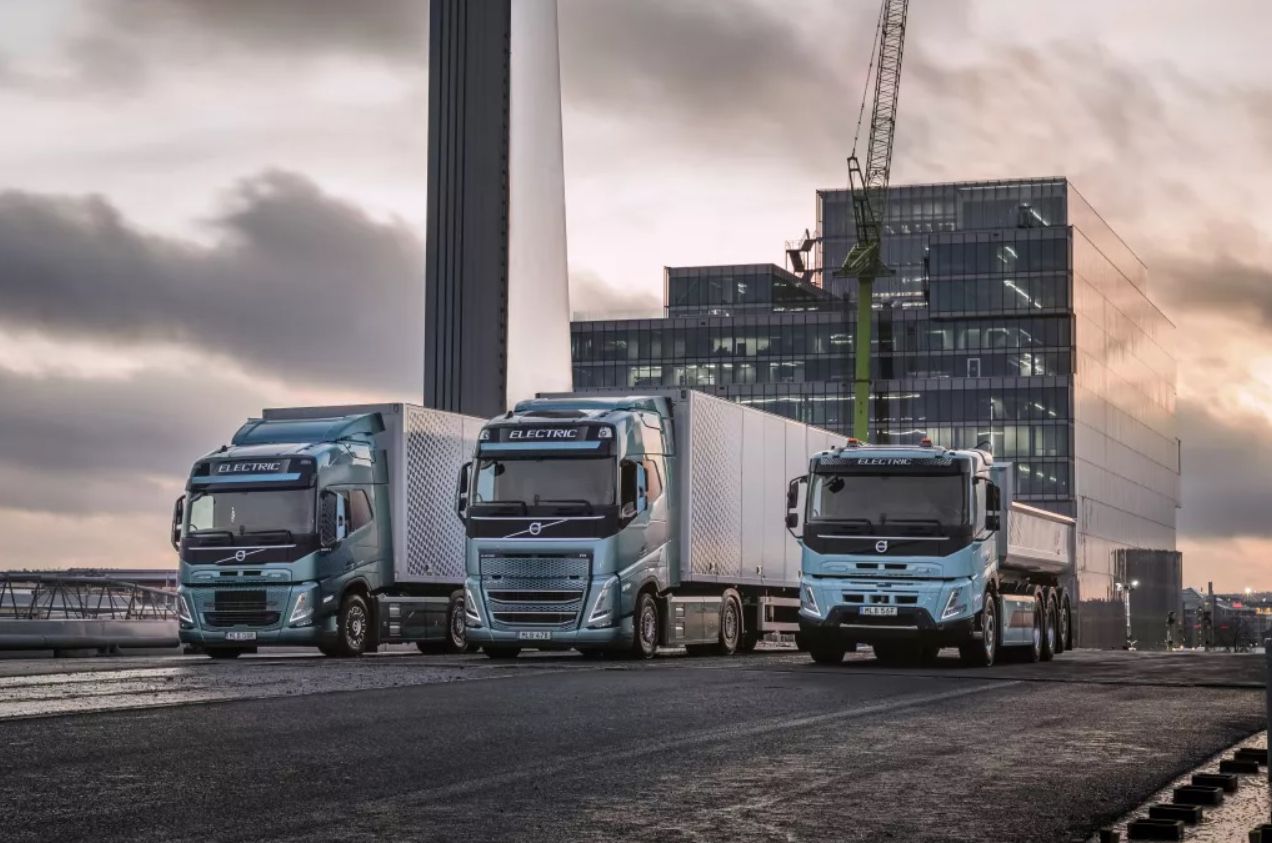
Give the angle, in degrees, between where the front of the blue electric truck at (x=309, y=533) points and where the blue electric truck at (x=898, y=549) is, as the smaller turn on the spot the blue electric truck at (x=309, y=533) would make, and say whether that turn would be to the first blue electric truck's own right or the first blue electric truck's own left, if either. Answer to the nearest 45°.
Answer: approximately 90° to the first blue electric truck's own left

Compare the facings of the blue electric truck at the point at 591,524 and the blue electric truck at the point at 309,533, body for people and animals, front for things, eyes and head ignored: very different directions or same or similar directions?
same or similar directions

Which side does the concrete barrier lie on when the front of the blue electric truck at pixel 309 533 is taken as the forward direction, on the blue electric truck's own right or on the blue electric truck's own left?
on the blue electric truck's own right

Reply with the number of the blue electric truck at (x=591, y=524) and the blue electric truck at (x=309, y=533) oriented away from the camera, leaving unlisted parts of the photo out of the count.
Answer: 0

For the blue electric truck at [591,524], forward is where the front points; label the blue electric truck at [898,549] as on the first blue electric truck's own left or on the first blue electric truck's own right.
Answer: on the first blue electric truck's own left

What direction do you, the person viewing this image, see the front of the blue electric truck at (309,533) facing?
facing the viewer and to the left of the viewer

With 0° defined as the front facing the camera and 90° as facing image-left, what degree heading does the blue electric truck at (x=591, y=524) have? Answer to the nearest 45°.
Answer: approximately 45°

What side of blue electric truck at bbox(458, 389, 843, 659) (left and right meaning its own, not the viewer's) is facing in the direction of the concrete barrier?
right

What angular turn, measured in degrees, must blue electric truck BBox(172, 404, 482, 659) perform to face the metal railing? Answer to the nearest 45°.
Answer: approximately 90° to its right

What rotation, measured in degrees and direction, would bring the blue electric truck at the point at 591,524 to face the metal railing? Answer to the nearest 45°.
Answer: approximately 90° to its right
